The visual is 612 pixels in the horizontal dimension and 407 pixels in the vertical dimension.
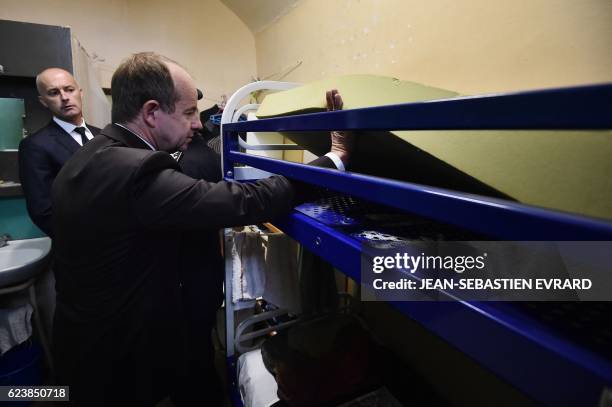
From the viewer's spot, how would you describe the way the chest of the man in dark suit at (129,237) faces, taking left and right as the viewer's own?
facing away from the viewer and to the right of the viewer

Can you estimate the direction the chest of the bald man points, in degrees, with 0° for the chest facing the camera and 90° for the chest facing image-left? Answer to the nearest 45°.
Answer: approximately 315°

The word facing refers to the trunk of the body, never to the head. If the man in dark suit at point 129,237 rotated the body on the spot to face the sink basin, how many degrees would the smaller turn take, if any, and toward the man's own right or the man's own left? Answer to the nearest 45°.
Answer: approximately 90° to the man's own left

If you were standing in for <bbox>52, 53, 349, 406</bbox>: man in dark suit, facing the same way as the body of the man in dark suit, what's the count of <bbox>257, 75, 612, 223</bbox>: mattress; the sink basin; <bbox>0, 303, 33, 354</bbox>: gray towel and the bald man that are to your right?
1

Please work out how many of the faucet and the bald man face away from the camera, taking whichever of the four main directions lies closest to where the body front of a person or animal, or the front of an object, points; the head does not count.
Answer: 0

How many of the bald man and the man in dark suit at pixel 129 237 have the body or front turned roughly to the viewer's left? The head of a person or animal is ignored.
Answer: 0

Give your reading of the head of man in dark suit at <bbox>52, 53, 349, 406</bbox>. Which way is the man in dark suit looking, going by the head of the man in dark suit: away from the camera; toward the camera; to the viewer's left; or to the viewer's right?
to the viewer's right

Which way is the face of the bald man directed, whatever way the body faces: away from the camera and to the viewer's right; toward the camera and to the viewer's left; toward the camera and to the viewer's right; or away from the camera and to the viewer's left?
toward the camera and to the viewer's right

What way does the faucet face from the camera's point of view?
to the viewer's right

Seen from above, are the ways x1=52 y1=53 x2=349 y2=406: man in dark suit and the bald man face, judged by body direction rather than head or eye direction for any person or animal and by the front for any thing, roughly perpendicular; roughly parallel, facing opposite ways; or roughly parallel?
roughly perpendicular
